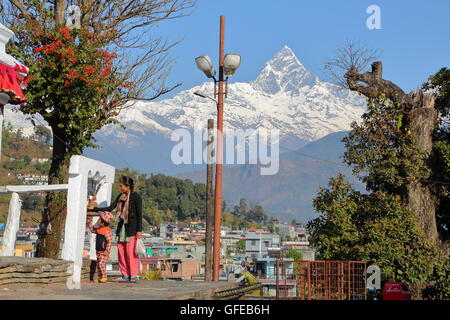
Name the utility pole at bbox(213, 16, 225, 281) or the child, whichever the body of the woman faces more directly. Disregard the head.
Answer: the child

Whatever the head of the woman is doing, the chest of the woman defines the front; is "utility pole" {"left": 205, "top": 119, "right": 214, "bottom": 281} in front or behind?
behind

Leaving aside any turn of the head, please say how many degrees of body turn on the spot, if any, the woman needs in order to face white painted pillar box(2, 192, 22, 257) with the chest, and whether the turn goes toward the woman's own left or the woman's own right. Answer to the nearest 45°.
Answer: approximately 90° to the woman's own right

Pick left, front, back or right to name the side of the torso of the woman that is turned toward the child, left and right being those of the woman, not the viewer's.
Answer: right

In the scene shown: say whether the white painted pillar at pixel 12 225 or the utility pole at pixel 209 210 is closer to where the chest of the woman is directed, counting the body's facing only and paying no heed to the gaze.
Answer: the white painted pillar

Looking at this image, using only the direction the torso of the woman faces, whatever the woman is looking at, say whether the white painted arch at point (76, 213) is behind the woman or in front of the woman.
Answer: in front
